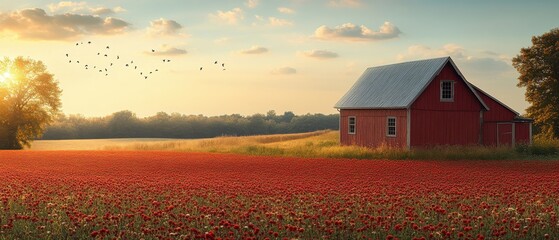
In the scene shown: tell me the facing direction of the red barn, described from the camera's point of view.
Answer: facing the viewer and to the right of the viewer
